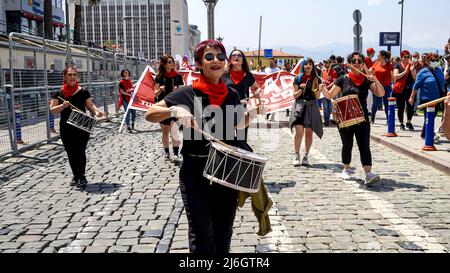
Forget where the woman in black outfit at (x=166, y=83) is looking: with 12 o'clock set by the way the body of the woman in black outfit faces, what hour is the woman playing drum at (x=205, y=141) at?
The woman playing drum is roughly at 12 o'clock from the woman in black outfit.

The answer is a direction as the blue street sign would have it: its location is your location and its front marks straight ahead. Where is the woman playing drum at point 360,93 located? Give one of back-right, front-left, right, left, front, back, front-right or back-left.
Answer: front

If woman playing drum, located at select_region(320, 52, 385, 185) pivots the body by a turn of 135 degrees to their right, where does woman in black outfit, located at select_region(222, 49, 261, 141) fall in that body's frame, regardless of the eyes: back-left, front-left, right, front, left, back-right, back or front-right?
front-left

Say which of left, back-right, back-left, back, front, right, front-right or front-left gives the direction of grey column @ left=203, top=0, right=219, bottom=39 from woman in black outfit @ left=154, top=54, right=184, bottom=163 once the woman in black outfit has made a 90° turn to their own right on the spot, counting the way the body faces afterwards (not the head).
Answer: right

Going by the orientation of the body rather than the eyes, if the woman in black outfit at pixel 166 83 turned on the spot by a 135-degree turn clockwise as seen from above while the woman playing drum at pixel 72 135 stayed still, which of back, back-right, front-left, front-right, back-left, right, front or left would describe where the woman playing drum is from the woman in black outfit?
left

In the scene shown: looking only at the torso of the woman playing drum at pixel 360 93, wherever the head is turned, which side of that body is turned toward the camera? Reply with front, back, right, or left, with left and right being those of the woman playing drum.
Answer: front

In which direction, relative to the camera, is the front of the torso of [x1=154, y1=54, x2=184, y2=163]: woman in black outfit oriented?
toward the camera

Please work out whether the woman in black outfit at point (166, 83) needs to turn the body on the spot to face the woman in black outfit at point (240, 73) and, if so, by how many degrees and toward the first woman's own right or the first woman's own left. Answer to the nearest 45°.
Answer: approximately 45° to the first woman's own left

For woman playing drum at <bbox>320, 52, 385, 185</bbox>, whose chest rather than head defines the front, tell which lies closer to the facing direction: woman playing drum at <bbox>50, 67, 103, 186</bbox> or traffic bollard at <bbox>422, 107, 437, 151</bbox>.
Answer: the woman playing drum

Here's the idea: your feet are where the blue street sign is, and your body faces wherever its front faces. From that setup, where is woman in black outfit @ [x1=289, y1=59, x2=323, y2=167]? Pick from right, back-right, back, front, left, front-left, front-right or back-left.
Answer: front

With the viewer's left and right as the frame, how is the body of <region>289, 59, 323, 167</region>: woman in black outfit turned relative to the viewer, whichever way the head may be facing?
facing the viewer

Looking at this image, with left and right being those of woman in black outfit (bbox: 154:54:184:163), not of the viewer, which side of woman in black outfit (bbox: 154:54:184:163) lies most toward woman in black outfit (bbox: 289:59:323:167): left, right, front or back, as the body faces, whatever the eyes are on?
left

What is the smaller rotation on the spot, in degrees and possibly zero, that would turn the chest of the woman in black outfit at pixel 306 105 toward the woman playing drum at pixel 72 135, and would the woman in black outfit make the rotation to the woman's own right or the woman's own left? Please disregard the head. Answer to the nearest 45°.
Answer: approximately 45° to the woman's own right

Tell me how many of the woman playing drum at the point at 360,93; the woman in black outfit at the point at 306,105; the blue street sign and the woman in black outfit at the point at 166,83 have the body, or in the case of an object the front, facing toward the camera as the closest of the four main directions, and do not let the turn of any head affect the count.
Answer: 4
